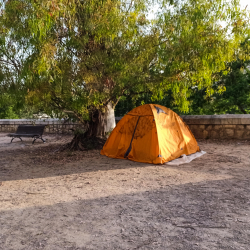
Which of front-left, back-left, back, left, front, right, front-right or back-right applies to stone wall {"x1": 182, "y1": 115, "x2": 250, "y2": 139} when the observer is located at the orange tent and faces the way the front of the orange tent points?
back

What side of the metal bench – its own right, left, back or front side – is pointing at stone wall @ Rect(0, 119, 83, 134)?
back

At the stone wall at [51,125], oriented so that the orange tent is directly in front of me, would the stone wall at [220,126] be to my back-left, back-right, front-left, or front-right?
front-left

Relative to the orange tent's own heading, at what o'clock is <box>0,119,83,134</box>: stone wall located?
The stone wall is roughly at 3 o'clock from the orange tent.

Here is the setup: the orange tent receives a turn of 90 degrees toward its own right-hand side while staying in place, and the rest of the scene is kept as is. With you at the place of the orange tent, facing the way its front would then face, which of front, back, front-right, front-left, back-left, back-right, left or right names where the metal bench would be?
front

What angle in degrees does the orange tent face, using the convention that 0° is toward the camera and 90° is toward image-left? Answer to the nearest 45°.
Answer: approximately 45°

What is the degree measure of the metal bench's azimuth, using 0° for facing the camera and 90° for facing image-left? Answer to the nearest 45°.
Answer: approximately 45°
